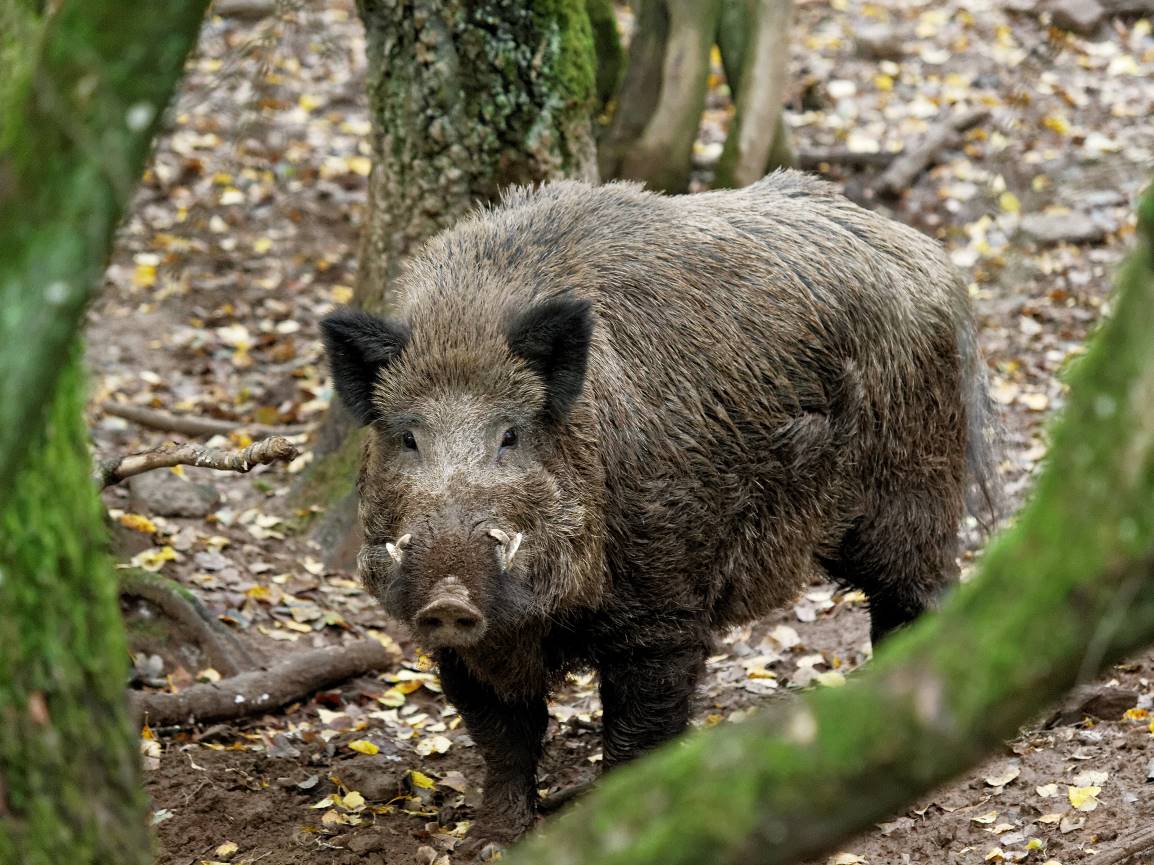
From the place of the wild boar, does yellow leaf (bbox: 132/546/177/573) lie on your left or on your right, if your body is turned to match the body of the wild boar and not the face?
on your right

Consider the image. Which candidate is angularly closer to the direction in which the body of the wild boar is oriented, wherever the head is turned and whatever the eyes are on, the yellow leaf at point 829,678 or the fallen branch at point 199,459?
the fallen branch

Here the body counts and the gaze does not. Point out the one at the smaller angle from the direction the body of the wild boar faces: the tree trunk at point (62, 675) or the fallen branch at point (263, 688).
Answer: the tree trunk

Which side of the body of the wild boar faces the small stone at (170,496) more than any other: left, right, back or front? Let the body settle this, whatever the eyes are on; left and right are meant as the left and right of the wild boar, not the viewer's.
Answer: right

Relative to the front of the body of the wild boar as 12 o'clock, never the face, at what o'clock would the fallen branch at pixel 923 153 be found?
The fallen branch is roughly at 5 o'clock from the wild boar.

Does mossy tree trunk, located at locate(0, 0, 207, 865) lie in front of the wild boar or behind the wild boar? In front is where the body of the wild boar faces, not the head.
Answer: in front

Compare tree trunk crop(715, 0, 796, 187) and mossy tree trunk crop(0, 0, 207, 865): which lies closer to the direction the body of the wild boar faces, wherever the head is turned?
the mossy tree trunk

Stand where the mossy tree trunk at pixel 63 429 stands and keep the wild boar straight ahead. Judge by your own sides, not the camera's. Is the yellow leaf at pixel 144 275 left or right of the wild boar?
left

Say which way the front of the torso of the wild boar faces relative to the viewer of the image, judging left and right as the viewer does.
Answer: facing the viewer and to the left of the viewer

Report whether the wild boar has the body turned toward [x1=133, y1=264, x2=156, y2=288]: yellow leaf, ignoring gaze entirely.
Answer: no

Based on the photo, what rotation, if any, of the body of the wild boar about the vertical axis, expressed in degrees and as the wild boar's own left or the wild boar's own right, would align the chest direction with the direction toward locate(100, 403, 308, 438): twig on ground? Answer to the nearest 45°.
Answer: approximately 90° to the wild boar's own right

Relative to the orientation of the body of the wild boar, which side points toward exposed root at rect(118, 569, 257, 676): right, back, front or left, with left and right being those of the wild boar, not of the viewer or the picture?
right

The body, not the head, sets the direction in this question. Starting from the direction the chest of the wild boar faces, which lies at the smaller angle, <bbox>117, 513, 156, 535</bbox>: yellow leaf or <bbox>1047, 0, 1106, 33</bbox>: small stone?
the yellow leaf

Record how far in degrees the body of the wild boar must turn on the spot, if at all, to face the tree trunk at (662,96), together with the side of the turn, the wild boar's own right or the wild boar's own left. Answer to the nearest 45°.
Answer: approximately 135° to the wild boar's own right
